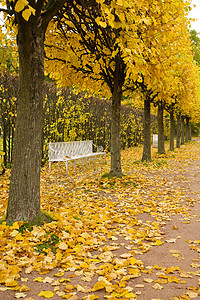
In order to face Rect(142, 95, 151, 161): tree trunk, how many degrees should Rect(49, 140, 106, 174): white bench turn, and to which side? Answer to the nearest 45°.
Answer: approximately 90° to its left

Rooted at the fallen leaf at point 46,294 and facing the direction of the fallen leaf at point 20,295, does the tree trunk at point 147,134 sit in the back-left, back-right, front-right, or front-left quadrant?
back-right

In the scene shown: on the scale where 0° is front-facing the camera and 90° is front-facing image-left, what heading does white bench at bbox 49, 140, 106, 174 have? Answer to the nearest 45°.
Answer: approximately 315°

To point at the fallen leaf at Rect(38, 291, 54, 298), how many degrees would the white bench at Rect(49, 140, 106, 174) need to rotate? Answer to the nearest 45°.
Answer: approximately 45° to its right

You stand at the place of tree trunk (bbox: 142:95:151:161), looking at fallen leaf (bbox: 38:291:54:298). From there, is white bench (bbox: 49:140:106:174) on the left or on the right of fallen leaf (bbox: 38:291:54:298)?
right

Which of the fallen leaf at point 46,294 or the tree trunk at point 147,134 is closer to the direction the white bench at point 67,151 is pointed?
the fallen leaf
